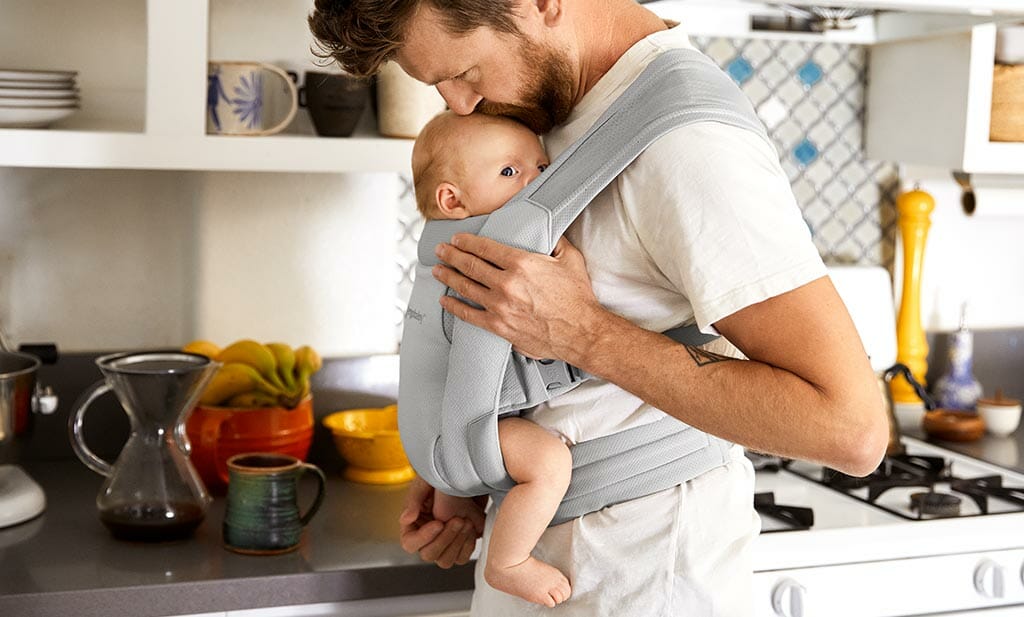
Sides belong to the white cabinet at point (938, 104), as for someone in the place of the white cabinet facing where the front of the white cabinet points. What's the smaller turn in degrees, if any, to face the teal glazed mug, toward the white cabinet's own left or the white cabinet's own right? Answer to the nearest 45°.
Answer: approximately 45° to the white cabinet's own right

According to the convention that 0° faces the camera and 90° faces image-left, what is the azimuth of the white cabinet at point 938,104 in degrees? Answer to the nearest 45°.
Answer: approximately 0°

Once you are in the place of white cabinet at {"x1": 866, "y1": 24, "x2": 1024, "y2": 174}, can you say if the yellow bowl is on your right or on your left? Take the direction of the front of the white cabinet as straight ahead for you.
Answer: on your right

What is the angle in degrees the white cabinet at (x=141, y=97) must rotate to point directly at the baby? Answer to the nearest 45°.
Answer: approximately 45° to its left

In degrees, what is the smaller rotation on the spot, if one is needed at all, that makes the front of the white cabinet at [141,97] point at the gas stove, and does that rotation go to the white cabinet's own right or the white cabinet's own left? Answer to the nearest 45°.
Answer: approximately 90° to the white cabinet's own left

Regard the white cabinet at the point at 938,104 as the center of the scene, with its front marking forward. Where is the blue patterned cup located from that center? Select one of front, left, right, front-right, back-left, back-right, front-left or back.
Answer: front-right

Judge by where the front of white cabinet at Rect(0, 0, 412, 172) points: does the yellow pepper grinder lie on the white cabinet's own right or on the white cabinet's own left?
on the white cabinet's own left

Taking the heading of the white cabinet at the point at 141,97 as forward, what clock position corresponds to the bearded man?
The bearded man is roughly at 11 o'clock from the white cabinet.

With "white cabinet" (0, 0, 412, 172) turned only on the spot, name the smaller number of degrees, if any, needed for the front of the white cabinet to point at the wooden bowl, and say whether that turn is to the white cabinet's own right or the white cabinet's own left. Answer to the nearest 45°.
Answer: approximately 90° to the white cabinet's own left

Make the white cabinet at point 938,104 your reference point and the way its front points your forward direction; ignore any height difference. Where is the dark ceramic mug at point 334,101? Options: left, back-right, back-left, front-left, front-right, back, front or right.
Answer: front-right

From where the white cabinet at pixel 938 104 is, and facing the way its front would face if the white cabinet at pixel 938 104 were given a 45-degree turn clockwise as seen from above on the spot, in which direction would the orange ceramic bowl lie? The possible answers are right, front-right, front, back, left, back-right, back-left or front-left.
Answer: front

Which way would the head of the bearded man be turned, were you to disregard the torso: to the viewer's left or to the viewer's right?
to the viewer's left

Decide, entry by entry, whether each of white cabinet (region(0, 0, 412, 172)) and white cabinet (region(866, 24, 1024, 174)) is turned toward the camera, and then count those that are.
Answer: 2
